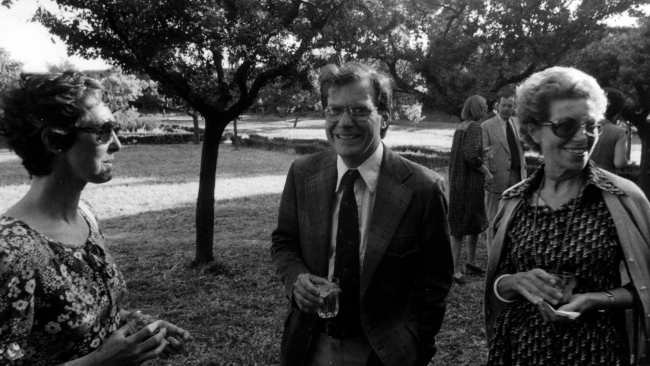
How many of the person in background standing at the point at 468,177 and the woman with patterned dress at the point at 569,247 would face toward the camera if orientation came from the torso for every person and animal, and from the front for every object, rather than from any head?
1

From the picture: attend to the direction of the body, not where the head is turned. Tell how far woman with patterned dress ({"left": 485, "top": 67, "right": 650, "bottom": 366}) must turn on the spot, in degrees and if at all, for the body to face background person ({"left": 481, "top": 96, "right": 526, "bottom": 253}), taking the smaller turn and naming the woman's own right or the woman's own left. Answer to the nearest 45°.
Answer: approximately 180°

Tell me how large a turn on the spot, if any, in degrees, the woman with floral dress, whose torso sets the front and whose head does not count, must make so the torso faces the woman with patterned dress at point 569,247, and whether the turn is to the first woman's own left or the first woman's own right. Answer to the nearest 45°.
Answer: approximately 45° to the first woman's own left

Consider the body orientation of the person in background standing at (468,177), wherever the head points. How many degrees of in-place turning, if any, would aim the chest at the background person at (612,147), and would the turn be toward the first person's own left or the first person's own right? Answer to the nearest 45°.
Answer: approximately 45° to the first person's own right

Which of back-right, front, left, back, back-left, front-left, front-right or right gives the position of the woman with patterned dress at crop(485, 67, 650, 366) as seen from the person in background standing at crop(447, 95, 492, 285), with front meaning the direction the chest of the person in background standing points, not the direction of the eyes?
back-right

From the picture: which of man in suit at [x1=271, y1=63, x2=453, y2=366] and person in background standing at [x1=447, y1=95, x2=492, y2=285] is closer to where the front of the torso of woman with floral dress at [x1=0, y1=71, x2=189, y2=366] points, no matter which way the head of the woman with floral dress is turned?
the man in suit

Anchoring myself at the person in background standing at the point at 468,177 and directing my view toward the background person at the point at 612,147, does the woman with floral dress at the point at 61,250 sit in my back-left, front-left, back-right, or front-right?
back-right

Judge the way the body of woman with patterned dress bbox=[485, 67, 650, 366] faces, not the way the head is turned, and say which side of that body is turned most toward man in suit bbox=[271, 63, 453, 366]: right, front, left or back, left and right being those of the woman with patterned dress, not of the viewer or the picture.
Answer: right

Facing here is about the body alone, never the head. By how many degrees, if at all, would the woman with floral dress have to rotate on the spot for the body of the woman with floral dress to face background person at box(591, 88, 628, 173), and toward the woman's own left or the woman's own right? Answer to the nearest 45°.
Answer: approximately 45° to the woman's own left

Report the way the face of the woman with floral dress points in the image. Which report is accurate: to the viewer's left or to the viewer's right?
to the viewer's right

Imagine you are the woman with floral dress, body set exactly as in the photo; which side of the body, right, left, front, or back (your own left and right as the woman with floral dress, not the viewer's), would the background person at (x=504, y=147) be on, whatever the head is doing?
left

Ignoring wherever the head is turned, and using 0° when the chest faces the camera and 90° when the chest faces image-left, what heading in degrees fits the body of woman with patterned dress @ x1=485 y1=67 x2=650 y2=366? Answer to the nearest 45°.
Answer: approximately 0°

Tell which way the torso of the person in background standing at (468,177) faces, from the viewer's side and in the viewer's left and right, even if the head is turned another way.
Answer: facing away from the viewer and to the right of the viewer

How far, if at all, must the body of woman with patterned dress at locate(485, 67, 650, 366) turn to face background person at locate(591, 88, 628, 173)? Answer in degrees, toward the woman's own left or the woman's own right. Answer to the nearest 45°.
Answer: approximately 180°
